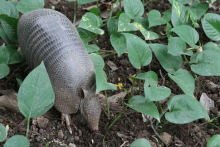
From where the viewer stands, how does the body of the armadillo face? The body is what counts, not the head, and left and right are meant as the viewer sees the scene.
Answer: facing the viewer and to the right of the viewer
